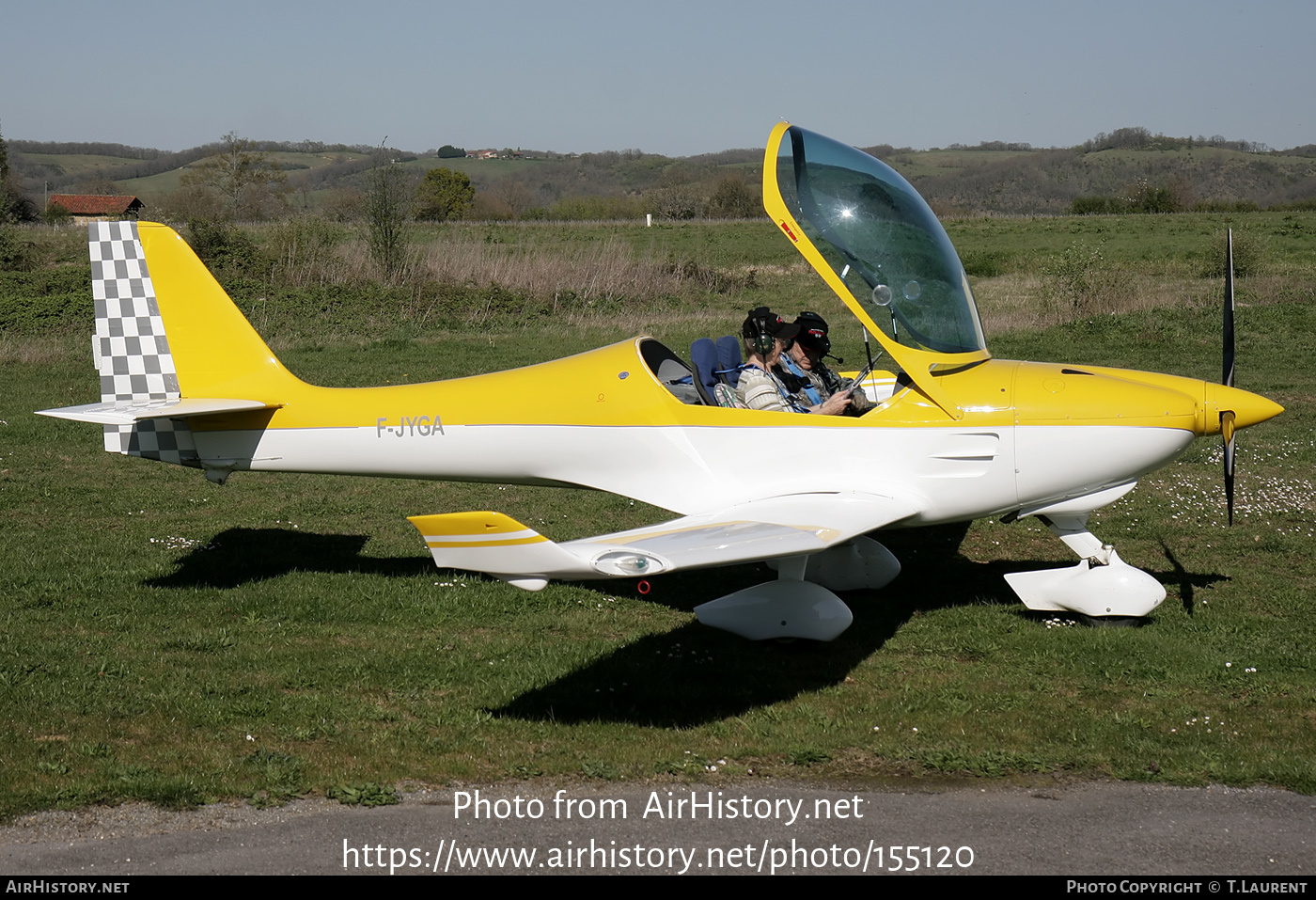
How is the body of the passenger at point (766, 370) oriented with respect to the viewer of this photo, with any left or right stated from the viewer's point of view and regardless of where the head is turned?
facing to the right of the viewer

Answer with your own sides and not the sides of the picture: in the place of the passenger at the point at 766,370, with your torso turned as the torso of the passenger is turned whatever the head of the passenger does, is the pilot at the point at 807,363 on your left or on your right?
on your left

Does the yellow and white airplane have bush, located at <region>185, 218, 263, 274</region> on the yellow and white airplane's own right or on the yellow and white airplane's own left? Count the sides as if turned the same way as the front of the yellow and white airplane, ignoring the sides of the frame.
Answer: on the yellow and white airplane's own left

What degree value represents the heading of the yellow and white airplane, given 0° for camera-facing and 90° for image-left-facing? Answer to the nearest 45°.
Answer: approximately 270°

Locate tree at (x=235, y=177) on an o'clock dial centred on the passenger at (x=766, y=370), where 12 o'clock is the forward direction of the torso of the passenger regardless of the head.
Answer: The tree is roughly at 8 o'clock from the passenger.

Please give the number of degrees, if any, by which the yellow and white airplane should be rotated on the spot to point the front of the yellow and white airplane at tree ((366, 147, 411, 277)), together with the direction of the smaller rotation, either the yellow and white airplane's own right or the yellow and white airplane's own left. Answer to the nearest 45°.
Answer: approximately 90° to the yellow and white airplane's own left
